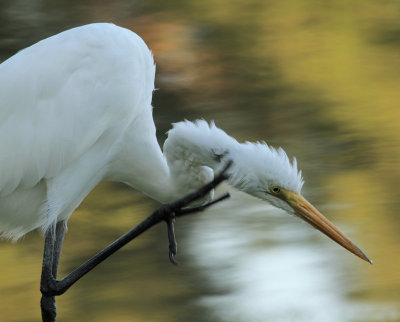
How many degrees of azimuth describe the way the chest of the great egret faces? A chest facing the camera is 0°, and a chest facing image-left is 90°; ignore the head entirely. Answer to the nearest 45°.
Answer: approximately 270°
